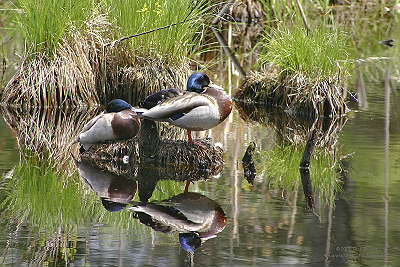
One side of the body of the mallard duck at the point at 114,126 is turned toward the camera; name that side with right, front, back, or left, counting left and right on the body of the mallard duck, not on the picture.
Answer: right

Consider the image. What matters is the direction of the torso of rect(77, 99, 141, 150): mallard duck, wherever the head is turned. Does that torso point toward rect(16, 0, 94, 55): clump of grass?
no

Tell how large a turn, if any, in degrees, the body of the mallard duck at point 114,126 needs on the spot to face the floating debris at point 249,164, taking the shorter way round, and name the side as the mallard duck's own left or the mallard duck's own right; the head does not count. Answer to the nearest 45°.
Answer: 0° — it already faces it

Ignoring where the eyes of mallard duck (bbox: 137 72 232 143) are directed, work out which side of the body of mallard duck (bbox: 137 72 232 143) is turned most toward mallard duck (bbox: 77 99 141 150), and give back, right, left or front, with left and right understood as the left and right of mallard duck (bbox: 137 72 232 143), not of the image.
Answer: back

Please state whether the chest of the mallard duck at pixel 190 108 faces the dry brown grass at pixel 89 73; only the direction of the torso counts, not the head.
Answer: no

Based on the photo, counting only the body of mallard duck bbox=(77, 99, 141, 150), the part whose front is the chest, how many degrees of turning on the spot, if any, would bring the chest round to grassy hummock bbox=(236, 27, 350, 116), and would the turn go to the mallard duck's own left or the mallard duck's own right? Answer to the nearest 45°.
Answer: approximately 45° to the mallard duck's own left

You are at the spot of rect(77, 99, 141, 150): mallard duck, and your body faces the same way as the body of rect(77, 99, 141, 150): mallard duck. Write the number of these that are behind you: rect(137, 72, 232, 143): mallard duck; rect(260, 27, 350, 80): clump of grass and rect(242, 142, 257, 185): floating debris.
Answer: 0

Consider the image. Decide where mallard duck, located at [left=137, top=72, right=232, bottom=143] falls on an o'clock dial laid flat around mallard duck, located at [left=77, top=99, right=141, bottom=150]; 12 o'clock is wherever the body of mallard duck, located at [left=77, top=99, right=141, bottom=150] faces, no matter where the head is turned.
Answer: mallard duck, located at [left=137, top=72, right=232, bottom=143] is roughly at 1 o'clock from mallard duck, located at [left=77, top=99, right=141, bottom=150].

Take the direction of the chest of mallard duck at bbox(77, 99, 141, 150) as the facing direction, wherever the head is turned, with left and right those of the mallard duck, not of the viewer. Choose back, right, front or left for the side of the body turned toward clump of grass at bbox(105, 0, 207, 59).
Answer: left

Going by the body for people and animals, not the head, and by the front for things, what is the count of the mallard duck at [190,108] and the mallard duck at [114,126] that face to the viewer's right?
2

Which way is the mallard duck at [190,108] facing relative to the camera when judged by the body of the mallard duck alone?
to the viewer's right

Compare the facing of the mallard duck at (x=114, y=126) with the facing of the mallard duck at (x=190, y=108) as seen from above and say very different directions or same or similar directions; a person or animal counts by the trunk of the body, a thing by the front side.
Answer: same or similar directions

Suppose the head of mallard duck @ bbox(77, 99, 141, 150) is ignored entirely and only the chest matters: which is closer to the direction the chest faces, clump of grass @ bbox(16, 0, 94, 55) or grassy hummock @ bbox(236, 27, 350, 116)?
the grassy hummock

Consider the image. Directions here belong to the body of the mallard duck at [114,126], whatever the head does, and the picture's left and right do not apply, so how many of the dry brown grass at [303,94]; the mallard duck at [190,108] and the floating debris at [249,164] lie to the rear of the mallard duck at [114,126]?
0
